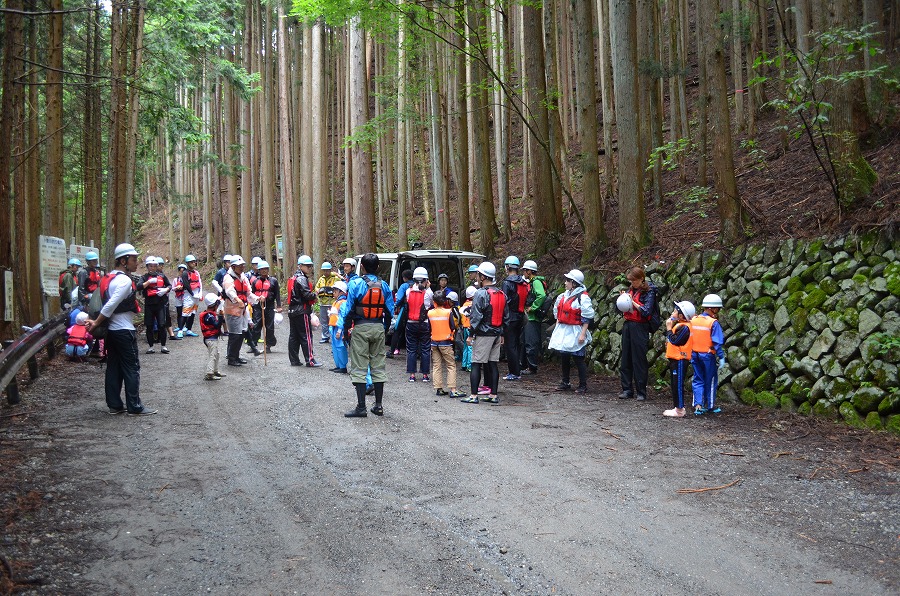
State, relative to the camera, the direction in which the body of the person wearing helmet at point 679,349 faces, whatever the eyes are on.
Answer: to the viewer's left

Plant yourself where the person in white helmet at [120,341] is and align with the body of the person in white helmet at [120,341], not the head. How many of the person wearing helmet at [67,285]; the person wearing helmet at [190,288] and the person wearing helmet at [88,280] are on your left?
3

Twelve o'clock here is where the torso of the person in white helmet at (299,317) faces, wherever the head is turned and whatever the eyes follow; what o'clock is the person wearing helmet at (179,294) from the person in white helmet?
The person wearing helmet is roughly at 8 o'clock from the person in white helmet.

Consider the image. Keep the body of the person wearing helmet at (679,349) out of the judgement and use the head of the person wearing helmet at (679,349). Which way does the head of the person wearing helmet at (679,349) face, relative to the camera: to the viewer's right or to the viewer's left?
to the viewer's left

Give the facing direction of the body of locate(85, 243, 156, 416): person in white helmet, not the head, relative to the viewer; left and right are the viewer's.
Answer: facing to the right of the viewer

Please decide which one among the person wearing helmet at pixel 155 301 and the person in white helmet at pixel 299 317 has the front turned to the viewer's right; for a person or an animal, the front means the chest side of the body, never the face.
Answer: the person in white helmet
